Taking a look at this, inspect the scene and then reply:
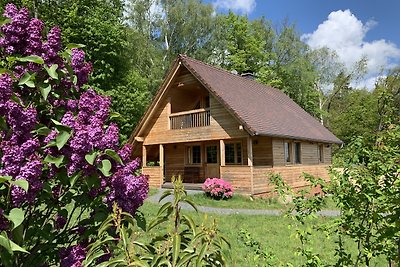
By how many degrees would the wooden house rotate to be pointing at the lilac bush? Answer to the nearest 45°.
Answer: approximately 45° to its left

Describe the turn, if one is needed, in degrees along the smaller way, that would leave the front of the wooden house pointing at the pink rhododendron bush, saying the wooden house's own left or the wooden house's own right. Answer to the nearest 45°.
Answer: approximately 45° to the wooden house's own left

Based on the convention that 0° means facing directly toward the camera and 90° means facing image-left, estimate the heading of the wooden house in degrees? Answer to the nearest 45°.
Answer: approximately 45°
